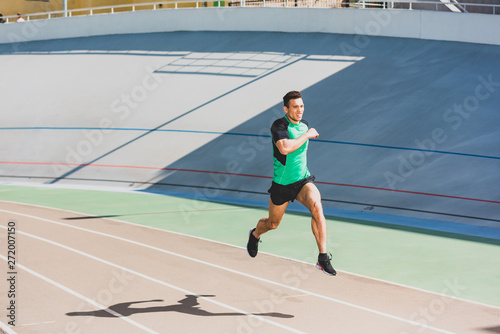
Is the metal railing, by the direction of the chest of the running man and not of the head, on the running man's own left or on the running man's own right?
on the running man's own left

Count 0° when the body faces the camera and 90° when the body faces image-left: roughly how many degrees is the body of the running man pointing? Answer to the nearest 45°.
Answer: approximately 315°

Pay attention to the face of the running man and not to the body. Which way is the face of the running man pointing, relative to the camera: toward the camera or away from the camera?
toward the camera
